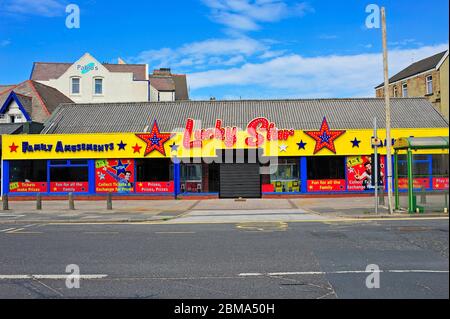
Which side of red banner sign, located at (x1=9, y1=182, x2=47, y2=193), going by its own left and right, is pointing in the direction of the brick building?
left

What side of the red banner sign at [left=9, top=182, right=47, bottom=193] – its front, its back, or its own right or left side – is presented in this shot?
front
